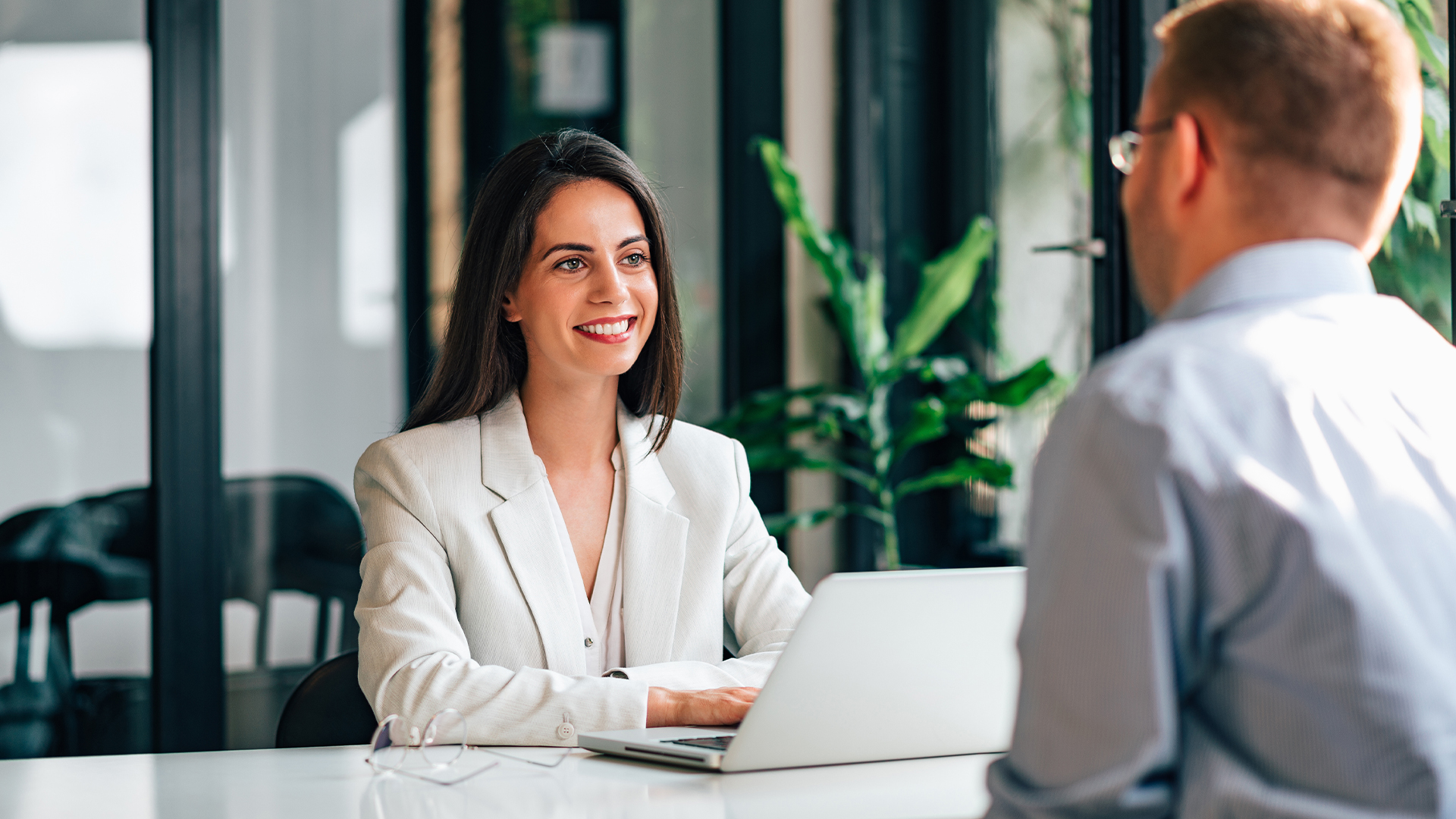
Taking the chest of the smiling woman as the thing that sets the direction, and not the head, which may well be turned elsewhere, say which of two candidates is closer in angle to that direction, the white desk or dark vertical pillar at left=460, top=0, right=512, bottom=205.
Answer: the white desk

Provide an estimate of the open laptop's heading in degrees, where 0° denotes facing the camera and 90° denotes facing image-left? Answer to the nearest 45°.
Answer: approximately 135°

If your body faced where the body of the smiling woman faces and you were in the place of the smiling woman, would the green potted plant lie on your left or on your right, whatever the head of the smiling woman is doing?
on your left

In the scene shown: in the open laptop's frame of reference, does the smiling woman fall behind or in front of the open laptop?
in front

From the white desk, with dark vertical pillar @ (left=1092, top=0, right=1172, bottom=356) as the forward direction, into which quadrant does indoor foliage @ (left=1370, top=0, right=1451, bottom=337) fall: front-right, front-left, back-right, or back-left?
front-right

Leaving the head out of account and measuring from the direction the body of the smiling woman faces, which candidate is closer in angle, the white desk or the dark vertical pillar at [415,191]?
the white desk

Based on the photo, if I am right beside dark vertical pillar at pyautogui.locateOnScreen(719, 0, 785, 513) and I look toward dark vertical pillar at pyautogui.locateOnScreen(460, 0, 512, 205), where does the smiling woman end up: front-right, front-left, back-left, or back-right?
front-left

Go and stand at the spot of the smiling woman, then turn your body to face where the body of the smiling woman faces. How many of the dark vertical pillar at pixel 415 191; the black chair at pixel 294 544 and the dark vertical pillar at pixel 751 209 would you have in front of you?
0

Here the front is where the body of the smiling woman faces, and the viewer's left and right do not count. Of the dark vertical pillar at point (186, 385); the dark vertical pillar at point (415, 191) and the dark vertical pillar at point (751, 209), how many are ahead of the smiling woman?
0

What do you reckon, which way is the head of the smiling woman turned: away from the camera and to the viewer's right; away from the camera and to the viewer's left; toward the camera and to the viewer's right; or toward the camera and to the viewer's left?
toward the camera and to the viewer's right

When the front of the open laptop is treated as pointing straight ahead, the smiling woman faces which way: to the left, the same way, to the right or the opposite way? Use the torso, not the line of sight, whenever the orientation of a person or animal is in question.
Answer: the opposite way

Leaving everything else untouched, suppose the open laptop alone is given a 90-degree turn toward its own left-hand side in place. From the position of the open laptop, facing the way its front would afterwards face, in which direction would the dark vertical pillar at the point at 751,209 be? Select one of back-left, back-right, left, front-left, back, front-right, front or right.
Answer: back-right
